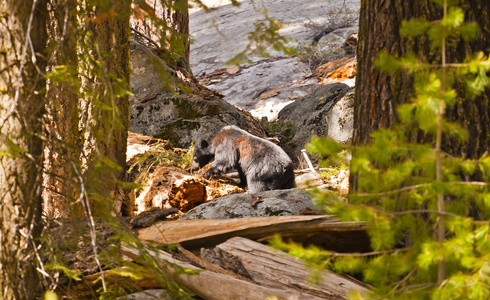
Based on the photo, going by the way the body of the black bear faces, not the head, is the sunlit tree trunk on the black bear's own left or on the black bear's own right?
on the black bear's own left

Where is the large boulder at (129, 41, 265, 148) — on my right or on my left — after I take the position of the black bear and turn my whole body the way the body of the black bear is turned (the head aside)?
on my right

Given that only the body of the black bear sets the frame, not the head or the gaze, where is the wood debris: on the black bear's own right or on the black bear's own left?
on the black bear's own left

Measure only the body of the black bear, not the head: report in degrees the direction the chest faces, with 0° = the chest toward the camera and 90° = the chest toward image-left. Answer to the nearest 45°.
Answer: approximately 90°

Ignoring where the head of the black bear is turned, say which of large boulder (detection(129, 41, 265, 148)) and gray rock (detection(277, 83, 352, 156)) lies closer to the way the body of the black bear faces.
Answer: the large boulder

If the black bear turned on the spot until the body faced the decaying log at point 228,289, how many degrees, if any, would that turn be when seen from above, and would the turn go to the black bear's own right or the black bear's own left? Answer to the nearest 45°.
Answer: approximately 90° to the black bear's own left

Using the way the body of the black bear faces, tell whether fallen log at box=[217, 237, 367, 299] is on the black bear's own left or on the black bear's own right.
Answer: on the black bear's own left

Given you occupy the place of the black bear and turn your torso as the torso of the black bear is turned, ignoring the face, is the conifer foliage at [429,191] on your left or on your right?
on your left
